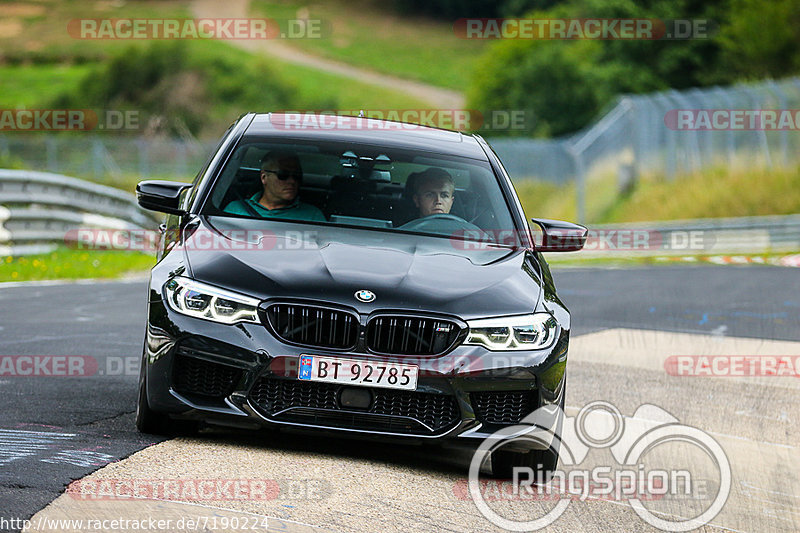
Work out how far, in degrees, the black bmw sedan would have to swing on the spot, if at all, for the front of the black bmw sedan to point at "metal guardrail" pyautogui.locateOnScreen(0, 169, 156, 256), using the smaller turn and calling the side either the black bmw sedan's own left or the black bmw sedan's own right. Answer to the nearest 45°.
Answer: approximately 180°

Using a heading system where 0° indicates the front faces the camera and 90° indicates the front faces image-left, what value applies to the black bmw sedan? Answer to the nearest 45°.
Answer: approximately 0°

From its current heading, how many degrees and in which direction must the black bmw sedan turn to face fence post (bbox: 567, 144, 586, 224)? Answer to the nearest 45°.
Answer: approximately 180°

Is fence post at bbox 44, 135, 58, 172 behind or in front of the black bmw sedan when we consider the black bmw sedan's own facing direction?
behind

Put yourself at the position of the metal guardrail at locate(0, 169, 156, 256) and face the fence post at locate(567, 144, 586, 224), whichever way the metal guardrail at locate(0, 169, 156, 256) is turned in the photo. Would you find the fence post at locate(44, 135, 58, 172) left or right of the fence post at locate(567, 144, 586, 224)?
left

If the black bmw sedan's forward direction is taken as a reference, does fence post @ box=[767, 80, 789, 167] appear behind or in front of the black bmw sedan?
behind

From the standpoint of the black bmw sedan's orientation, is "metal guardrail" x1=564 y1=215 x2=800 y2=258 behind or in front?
behind

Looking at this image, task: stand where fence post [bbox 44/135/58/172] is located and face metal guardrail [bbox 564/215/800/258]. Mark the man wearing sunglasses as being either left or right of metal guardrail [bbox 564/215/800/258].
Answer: right
